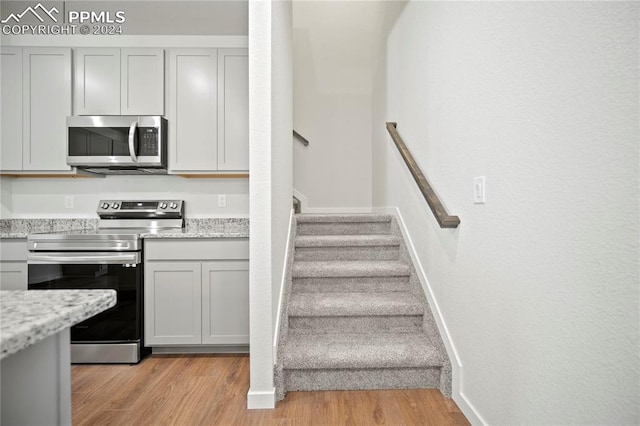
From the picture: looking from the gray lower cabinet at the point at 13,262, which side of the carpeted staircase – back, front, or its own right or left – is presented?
right

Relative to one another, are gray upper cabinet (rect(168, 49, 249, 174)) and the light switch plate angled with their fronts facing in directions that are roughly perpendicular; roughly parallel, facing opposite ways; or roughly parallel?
roughly perpendicular

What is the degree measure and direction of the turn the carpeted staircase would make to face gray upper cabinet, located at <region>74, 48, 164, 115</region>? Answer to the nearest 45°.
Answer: approximately 90° to its right

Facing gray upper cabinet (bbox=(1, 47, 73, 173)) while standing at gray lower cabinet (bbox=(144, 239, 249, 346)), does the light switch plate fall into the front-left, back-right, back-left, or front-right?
back-left

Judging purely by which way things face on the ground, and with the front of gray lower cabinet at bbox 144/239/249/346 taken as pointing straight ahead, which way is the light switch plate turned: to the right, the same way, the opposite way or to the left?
to the right

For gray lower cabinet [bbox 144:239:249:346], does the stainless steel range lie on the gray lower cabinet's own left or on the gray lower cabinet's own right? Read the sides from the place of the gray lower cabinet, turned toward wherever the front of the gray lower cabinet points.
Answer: on the gray lower cabinet's own right

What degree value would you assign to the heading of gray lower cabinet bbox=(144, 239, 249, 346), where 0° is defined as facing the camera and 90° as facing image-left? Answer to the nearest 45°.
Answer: approximately 0°

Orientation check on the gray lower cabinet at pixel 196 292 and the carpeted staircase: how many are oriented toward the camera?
2

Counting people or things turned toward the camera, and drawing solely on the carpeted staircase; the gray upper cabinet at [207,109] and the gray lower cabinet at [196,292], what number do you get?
3

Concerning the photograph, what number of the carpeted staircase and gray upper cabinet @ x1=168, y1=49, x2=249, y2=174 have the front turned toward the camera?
2
